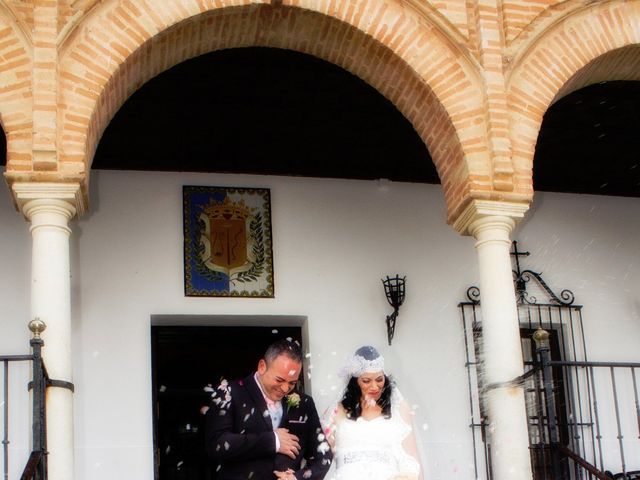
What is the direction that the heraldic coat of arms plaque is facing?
toward the camera

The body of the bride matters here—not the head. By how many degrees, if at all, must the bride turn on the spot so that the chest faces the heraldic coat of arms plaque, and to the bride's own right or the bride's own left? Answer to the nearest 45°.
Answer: approximately 135° to the bride's own right

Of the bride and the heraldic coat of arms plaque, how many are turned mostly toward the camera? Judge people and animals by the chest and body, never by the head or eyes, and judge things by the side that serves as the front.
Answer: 2

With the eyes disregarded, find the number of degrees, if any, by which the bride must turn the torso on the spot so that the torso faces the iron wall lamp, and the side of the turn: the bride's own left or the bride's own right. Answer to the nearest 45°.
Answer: approximately 180°

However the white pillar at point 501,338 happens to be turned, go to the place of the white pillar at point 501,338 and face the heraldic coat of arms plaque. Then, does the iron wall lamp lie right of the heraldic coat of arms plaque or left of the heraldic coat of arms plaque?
right

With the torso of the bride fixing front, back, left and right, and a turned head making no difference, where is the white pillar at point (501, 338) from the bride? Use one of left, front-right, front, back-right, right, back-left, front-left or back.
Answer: back-left

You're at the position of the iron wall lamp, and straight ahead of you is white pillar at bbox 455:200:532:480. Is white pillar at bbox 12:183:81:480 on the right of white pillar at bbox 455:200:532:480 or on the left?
right

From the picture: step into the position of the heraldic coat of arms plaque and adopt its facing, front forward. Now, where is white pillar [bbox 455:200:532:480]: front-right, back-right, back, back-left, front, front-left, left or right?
front-left

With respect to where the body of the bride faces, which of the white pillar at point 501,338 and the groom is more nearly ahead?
the groom

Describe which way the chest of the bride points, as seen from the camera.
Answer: toward the camera

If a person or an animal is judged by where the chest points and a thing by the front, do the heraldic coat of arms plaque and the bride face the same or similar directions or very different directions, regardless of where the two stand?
same or similar directions

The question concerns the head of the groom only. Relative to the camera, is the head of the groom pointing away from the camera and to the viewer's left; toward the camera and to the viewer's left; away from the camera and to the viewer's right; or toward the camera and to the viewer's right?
toward the camera and to the viewer's right

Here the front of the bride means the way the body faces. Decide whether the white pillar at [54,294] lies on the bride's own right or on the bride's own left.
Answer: on the bride's own right

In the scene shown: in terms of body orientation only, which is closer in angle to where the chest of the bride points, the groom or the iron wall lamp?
the groom

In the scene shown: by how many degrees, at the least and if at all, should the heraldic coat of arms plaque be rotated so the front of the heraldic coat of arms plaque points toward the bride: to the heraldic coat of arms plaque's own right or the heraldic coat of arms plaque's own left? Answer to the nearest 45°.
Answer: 0° — it already faces them
